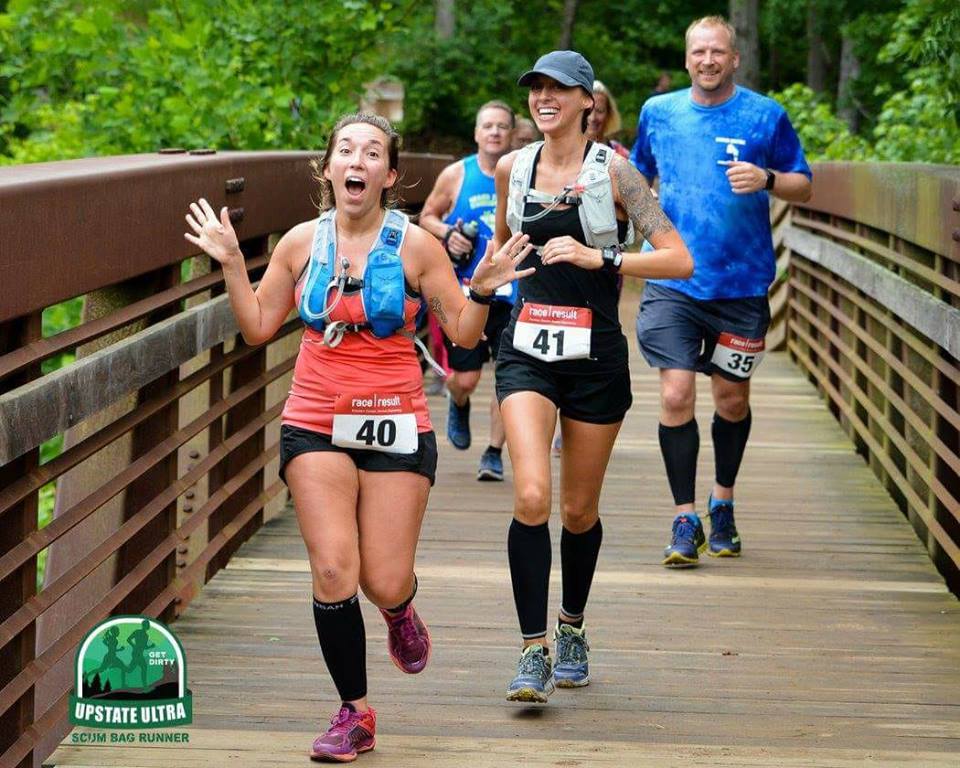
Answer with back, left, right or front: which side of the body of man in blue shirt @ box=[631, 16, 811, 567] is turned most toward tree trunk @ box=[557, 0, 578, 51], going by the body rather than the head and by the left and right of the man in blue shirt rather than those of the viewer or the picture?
back

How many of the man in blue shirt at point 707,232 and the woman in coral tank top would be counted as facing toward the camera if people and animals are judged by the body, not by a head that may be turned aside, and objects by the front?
2

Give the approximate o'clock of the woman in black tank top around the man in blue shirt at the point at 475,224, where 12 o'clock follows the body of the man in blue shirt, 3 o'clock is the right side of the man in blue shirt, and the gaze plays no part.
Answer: The woman in black tank top is roughly at 12 o'clock from the man in blue shirt.

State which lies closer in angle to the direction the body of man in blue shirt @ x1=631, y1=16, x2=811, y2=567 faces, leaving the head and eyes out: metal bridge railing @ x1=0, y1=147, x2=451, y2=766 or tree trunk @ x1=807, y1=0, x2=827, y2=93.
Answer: the metal bridge railing

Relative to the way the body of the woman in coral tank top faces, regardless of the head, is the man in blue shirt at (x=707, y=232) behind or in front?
behind

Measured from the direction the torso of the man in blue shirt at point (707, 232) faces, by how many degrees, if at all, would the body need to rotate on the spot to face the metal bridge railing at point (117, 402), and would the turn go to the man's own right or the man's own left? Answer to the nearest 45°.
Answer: approximately 45° to the man's own right

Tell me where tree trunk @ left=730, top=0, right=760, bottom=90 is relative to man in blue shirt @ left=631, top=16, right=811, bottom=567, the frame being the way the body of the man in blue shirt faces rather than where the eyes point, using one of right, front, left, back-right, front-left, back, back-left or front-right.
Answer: back

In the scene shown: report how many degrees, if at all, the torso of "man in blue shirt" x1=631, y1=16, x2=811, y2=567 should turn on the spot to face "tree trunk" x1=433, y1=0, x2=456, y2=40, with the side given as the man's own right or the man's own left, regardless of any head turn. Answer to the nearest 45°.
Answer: approximately 180°

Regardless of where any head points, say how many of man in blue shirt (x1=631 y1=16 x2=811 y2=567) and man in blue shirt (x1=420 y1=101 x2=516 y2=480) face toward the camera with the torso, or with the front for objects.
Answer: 2

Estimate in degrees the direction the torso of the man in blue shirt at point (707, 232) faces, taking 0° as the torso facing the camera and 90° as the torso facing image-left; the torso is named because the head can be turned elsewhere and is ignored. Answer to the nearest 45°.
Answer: approximately 0°
